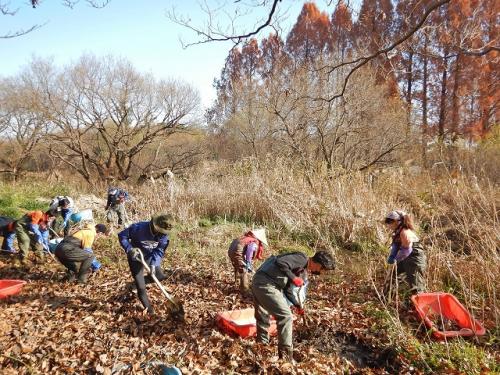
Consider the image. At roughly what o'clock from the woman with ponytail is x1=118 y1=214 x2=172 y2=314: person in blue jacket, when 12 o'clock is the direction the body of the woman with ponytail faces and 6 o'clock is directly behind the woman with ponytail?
The person in blue jacket is roughly at 11 o'clock from the woman with ponytail.

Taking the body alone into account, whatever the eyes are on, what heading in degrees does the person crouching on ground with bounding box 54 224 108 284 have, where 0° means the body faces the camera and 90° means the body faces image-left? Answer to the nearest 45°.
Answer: approximately 225°

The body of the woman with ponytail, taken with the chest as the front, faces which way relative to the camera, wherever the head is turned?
to the viewer's left

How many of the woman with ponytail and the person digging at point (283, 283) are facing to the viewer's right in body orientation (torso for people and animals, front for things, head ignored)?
1

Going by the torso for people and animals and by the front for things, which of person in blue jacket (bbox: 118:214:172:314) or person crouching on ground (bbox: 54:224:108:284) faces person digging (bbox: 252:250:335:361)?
the person in blue jacket

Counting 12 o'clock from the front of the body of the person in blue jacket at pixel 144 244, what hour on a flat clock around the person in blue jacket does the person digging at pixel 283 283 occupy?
The person digging is roughly at 12 o'clock from the person in blue jacket.

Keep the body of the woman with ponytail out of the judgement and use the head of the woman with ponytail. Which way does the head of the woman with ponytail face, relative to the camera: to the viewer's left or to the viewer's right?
to the viewer's left

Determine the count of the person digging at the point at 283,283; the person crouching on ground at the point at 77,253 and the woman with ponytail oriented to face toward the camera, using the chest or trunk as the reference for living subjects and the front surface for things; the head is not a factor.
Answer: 0

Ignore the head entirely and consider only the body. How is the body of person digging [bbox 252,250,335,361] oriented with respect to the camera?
to the viewer's right

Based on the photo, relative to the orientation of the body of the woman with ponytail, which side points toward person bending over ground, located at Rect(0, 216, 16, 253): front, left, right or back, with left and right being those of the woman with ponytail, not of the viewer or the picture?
front

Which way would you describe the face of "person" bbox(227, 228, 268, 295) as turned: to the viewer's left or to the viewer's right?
to the viewer's right

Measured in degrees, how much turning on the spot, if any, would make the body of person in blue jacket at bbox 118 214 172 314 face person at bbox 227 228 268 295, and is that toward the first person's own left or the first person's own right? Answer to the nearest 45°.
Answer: approximately 45° to the first person's own left
